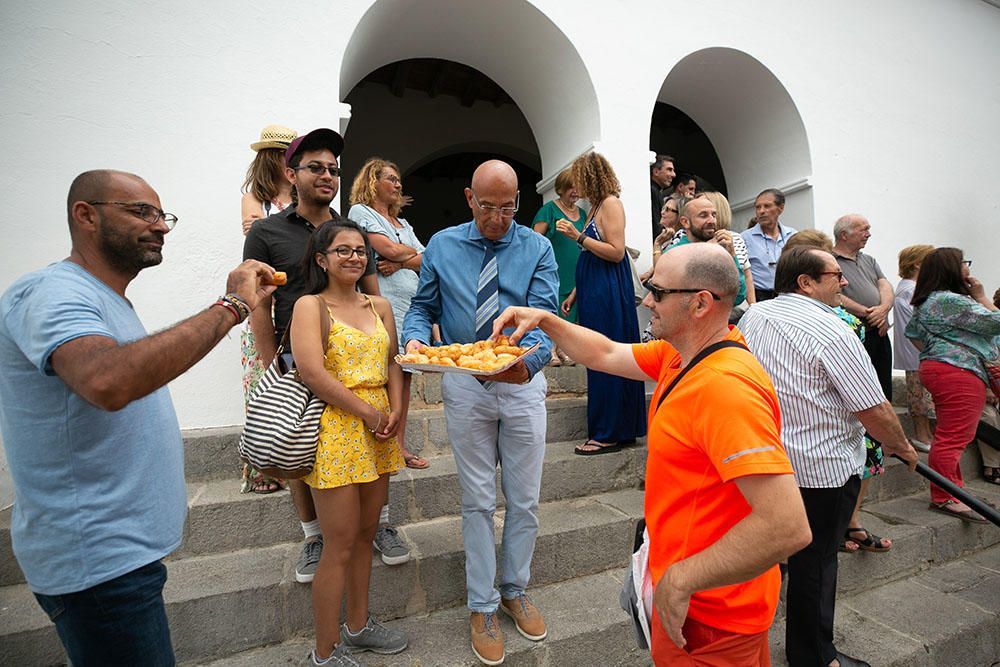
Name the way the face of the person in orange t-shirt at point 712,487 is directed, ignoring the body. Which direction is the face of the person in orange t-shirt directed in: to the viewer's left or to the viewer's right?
to the viewer's left

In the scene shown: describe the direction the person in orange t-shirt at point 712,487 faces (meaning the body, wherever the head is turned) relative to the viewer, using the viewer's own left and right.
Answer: facing to the left of the viewer

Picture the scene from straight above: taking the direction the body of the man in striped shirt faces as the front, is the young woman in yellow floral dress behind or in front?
behind

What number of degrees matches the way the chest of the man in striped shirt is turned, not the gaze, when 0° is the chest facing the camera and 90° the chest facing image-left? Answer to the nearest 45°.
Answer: approximately 225°

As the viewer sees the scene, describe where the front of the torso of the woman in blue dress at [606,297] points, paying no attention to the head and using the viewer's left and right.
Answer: facing to the left of the viewer

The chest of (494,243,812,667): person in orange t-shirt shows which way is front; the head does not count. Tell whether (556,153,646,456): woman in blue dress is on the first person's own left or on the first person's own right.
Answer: on the first person's own right

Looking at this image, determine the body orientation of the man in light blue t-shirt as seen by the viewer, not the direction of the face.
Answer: to the viewer's right
